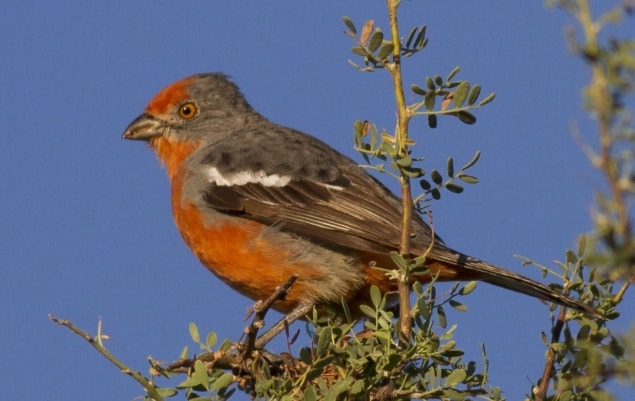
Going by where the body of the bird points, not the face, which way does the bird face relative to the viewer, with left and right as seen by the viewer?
facing to the left of the viewer
